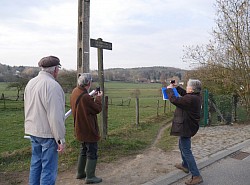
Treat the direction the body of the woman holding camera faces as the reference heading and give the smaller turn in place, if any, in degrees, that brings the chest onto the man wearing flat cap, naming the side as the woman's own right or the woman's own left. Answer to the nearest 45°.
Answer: approximately 45° to the woman's own left

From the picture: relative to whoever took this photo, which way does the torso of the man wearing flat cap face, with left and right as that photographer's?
facing away from the viewer and to the right of the viewer

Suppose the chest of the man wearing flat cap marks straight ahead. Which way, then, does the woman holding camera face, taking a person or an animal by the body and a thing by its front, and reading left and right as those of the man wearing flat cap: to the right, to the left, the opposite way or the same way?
to the left

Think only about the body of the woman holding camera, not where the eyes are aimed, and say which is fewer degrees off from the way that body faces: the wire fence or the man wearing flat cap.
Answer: the man wearing flat cap

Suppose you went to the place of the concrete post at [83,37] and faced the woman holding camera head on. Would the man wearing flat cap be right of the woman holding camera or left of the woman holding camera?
right

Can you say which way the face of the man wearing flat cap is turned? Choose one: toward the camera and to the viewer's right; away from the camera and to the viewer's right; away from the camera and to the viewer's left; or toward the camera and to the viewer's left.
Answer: away from the camera and to the viewer's right

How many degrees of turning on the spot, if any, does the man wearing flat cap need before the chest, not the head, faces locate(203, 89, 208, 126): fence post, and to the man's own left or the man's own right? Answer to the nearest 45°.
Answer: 0° — they already face it

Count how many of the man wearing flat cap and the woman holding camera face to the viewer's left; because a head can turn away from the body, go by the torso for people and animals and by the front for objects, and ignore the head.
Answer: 1

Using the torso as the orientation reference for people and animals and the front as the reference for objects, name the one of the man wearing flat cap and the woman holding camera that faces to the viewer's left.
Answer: the woman holding camera

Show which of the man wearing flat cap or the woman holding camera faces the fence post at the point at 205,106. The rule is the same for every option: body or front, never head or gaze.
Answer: the man wearing flat cap

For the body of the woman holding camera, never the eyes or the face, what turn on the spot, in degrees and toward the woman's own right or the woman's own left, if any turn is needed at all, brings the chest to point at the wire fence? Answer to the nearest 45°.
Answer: approximately 90° to the woman's own right

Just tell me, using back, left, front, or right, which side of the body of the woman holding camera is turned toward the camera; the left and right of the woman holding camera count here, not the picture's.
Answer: left

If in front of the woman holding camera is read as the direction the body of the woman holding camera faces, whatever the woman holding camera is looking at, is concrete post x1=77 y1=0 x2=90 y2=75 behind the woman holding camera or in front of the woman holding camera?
in front

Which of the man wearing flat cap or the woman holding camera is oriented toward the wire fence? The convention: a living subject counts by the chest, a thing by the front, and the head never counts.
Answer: the man wearing flat cap

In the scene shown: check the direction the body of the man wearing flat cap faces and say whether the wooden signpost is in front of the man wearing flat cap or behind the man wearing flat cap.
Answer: in front
